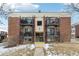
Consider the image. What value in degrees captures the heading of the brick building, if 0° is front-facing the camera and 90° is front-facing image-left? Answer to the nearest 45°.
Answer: approximately 0°
